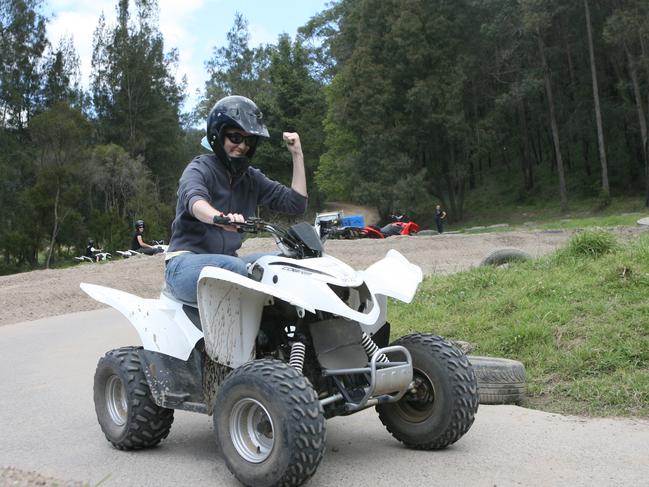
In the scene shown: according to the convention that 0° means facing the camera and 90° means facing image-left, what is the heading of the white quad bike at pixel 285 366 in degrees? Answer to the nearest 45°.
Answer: approximately 315°

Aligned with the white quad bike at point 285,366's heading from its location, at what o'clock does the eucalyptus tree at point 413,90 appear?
The eucalyptus tree is roughly at 8 o'clock from the white quad bike.

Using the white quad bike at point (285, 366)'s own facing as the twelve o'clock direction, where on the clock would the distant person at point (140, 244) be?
The distant person is roughly at 7 o'clock from the white quad bike.

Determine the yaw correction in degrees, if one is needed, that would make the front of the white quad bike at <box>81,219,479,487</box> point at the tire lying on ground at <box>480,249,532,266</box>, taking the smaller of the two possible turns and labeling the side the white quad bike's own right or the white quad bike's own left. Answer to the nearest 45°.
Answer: approximately 90° to the white quad bike's own left

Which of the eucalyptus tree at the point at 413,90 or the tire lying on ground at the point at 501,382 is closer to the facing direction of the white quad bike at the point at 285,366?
the tire lying on ground

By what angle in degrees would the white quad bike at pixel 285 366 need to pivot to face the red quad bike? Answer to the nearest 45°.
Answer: approximately 135° to its left

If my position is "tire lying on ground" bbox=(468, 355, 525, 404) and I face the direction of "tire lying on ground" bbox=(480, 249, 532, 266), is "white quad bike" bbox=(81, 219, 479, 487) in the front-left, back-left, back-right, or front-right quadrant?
back-left

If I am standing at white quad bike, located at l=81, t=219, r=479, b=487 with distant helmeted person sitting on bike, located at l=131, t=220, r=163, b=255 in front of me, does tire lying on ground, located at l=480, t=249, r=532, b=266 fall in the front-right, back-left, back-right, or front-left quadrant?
front-right

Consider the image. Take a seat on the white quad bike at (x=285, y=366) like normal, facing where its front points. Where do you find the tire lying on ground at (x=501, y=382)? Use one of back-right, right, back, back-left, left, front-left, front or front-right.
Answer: left
